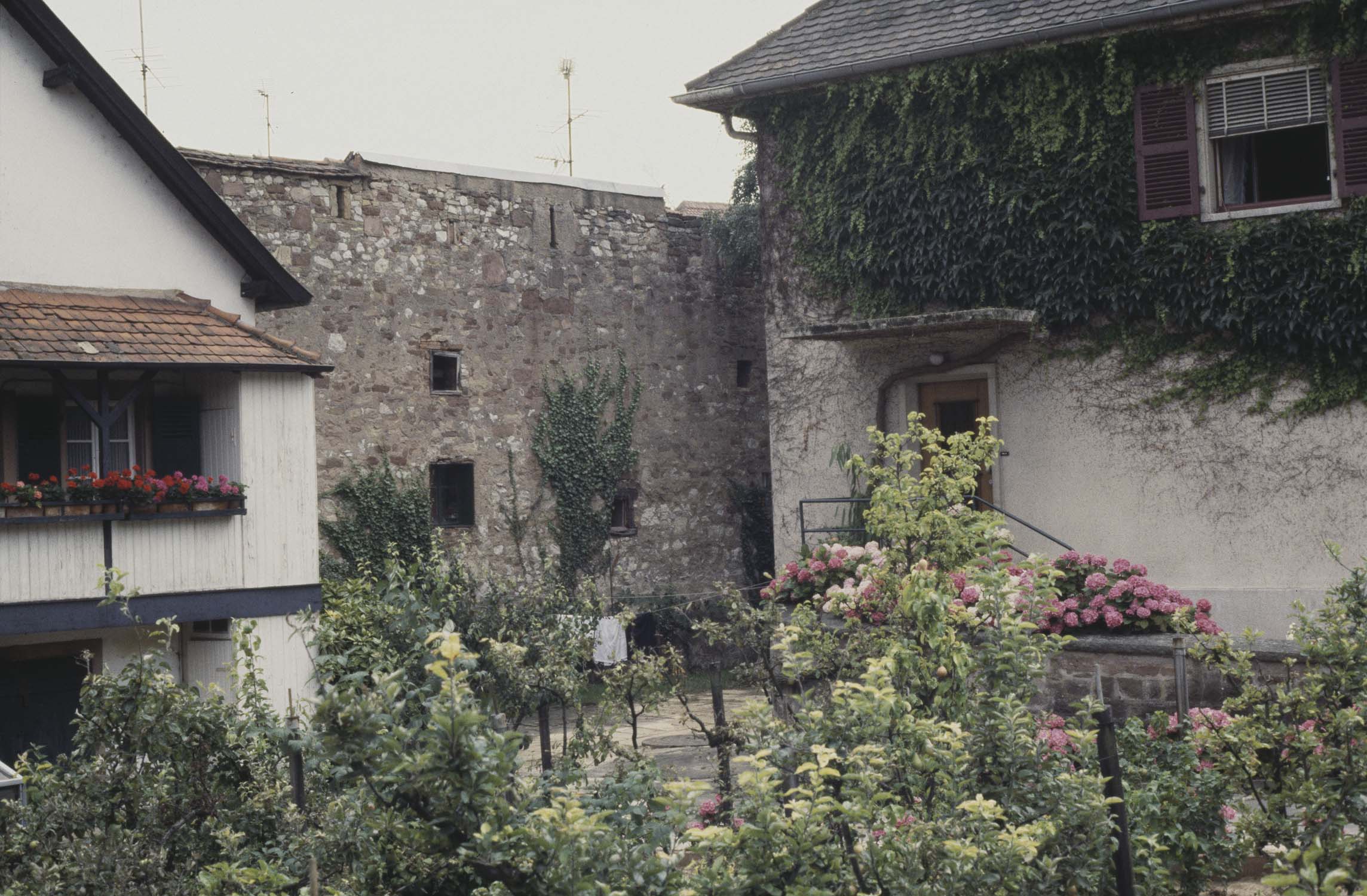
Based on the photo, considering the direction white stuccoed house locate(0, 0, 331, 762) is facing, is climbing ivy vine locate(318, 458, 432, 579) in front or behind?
behind

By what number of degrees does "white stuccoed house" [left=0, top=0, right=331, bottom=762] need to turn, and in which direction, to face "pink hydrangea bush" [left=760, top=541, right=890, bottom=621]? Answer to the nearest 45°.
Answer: approximately 45° to its left

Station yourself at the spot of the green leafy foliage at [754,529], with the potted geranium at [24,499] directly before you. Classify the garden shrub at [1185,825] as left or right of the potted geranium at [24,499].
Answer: left

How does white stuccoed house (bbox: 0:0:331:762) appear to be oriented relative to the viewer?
toward the camera

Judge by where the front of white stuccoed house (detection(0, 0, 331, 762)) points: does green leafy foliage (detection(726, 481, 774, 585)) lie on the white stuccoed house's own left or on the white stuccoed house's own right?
on the white stuccoed house's own left

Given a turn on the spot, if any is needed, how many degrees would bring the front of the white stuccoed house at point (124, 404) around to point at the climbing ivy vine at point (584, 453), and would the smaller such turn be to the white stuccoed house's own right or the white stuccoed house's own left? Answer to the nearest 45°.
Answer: approximately 135° to the white stuccoed house's own left

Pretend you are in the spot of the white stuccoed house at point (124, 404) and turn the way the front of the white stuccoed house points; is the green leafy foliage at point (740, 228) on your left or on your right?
on your left

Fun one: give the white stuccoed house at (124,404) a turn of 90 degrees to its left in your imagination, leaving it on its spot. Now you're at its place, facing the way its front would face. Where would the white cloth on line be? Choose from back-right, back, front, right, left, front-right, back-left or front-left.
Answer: front-left

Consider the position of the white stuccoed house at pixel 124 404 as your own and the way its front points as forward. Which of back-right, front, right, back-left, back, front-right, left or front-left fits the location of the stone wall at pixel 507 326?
back-left

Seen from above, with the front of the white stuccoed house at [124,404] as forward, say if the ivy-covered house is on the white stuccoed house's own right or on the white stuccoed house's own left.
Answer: on the white stuccoed house's own left

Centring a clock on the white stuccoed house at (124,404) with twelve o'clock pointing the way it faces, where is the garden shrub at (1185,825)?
The garden shrub is roughly at 11 o'clock from the white stuccoed house.
